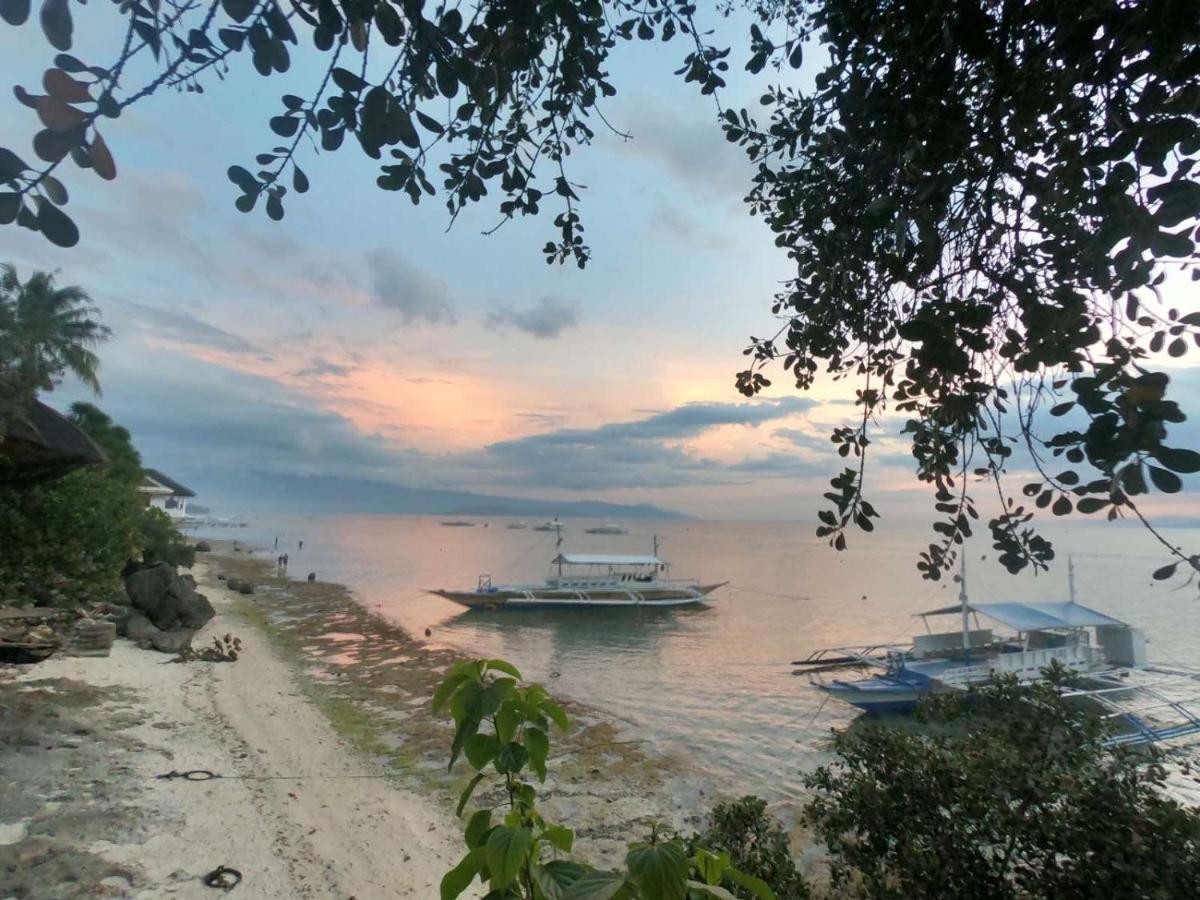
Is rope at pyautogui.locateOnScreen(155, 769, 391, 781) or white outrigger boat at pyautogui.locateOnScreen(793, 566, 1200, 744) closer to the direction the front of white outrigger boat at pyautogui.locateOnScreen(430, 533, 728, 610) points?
the rope

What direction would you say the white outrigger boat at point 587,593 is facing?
to the viewer's left

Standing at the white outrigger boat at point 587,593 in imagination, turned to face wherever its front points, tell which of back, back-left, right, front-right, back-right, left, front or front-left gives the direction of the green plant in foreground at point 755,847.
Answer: left

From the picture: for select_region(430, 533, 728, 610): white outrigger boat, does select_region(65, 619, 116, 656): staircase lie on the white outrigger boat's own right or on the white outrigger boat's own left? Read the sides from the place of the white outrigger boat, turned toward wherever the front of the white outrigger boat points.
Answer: on the white outrigger boat's own left

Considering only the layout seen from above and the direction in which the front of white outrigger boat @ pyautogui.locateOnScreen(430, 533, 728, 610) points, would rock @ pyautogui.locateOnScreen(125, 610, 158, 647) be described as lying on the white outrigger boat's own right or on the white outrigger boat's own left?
on the white outrigger boat's own left

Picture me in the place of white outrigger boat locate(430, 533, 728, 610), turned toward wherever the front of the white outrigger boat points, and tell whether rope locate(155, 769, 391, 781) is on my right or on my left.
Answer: on my left
